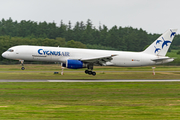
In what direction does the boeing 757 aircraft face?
to the viewer's left
